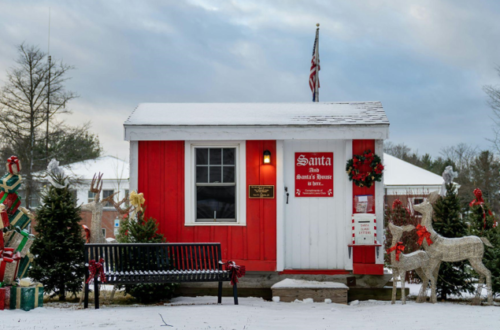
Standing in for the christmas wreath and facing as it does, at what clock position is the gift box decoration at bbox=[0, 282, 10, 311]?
The gift box decoration is roughly at 2 o'clock from the christmas wreath.

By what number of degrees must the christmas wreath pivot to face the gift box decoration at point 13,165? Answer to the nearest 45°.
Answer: approximately 45° to its right

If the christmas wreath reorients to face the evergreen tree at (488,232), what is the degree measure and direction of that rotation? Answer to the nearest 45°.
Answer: approximately 90° to its left

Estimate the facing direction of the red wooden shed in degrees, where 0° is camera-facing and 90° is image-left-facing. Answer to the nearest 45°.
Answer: approximately 0°

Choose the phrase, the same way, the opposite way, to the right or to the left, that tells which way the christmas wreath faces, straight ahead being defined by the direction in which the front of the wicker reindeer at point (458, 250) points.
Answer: to the left

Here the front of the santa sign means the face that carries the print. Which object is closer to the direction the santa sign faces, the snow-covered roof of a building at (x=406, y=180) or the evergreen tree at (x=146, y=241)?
the evergreen tree

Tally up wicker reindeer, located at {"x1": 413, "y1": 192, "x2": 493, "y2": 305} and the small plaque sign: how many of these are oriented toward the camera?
1

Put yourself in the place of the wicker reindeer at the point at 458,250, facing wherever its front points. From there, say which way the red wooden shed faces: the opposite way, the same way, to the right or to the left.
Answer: to the left

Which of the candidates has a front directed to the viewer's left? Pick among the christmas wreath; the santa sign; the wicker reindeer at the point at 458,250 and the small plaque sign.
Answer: the wicker reindeer
